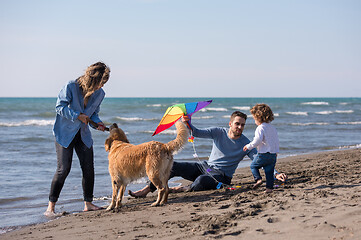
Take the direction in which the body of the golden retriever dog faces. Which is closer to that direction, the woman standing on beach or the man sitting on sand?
the woman standing on beach

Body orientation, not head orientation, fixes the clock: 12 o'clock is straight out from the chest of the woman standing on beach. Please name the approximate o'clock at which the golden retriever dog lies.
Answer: The golden retriever dog is roughly at 11 o'clock from the woman standing on beach.

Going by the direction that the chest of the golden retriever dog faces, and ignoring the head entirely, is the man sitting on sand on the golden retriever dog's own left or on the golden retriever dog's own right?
on the golden retriever dog's own right

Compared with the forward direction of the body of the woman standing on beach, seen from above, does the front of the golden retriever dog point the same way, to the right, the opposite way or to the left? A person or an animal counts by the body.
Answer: the opposite way

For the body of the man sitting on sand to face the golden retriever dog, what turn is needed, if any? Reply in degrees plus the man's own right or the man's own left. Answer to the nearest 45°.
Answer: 0° — they already face it

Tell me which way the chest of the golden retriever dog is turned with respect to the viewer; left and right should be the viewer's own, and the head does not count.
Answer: facing away from the viewer and to the left of the viewer

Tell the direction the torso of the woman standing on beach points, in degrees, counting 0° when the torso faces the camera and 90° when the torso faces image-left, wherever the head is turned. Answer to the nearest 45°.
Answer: approximately 315°

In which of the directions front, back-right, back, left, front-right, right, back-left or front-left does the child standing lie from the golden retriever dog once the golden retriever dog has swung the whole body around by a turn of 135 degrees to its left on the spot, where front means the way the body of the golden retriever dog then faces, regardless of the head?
left

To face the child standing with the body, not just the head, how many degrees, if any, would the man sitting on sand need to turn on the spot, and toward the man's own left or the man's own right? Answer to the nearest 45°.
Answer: approximately 90° to the man's own left

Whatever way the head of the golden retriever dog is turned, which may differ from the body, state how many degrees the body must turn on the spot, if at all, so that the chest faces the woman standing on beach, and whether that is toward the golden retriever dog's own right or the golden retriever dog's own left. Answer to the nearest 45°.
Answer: approximately 45° to the golden retriever dog's own left

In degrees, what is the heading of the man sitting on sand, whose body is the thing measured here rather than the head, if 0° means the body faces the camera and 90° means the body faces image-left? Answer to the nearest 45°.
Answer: approximately 45°

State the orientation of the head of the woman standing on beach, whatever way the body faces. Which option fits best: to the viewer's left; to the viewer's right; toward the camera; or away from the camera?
to the viewer's right
